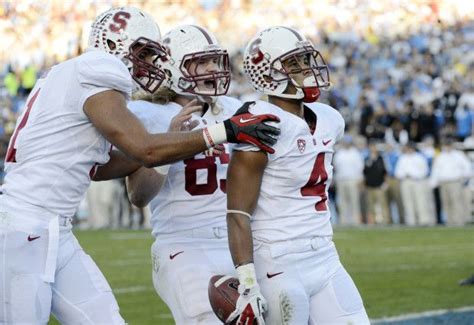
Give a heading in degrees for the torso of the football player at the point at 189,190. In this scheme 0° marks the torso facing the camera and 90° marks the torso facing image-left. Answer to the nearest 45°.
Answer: approximately 315°

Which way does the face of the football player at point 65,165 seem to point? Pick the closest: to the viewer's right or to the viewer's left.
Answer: to the viewer's right

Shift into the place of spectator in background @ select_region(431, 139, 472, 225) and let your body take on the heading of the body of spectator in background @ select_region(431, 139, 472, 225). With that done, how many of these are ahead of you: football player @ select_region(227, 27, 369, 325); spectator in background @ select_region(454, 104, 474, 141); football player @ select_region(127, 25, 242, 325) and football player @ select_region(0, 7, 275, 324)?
3

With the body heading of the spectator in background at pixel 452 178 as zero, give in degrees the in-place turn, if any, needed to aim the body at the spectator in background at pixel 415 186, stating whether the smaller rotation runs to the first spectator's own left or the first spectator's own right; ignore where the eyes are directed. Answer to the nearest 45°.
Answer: approximately 90° to the first spectator's own right

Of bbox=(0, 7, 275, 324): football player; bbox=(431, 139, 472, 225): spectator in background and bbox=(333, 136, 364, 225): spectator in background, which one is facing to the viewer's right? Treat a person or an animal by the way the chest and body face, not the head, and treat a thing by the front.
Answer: the football player

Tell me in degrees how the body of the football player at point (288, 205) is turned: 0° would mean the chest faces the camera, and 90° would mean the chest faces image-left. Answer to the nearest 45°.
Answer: approximately 315°

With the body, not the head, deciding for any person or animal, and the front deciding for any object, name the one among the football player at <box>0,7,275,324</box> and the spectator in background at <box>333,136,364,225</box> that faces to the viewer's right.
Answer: the football player

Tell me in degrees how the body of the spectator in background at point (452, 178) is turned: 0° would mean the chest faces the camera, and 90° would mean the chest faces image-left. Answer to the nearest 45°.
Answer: approximately 0°

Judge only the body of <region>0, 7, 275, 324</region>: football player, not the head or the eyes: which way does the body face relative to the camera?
to the viewer's right

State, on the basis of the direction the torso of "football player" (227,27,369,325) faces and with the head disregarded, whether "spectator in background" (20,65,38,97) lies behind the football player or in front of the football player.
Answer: behind
